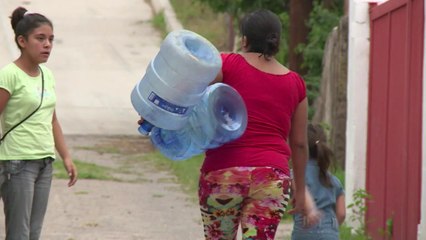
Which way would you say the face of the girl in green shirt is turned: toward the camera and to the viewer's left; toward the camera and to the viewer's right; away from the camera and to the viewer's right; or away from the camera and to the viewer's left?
toward the camera and to the viewer's right

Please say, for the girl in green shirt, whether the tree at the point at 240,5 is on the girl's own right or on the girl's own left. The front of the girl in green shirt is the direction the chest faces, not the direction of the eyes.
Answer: on the girl's own left

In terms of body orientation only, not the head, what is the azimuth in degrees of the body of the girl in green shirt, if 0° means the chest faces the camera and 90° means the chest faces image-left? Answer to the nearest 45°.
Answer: approximately 315°

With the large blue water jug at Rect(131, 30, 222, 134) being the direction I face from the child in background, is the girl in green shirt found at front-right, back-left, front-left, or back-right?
front-right

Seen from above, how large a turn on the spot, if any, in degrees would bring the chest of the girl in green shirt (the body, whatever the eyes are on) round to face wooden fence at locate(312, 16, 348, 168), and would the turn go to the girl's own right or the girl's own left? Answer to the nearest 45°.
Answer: approximately 90° to the girl's own left

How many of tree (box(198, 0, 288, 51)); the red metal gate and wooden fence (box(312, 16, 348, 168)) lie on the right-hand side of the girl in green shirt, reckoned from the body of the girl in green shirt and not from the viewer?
0

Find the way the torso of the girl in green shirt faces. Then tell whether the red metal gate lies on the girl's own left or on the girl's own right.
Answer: on the girl's own left
